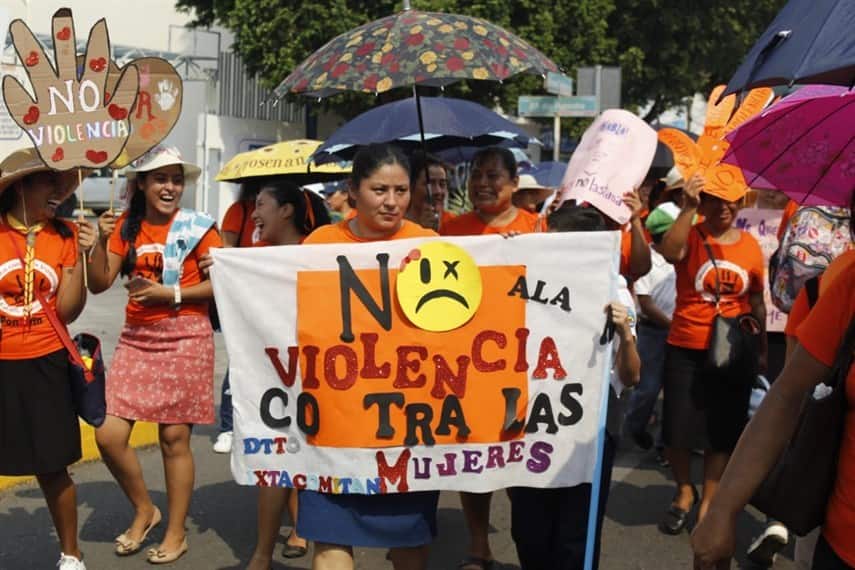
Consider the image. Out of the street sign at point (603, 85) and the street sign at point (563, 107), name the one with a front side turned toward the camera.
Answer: the street sign at point (563, 107)

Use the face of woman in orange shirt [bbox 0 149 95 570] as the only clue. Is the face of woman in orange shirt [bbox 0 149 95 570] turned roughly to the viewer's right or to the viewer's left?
to the viewer's right

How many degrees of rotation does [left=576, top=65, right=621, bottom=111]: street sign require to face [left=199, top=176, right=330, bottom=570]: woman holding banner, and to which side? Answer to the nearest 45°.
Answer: approximately 180°

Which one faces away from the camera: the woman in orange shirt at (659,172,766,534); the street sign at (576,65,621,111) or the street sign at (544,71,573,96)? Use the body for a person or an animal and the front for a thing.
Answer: the street sign at (576,65,621,111)

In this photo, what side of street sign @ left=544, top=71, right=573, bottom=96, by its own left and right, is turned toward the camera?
front

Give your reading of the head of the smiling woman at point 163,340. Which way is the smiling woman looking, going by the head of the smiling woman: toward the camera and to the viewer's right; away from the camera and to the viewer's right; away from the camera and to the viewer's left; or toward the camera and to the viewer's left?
toward the camera and to the viewer's right

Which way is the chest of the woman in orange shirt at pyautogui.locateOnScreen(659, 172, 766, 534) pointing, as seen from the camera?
toward the camera

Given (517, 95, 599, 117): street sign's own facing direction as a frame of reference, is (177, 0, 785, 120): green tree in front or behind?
behind

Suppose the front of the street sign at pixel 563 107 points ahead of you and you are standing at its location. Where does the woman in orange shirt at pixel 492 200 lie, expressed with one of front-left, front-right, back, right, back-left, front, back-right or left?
front

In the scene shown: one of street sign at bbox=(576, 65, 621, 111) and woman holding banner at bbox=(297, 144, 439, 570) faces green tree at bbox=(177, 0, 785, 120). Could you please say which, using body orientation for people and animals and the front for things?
the street sign

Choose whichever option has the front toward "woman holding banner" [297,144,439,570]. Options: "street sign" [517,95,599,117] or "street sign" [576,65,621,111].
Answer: "street sign" [517,95,599,117]

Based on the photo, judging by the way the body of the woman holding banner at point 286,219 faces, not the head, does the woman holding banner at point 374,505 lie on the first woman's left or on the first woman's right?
on the first woman's left

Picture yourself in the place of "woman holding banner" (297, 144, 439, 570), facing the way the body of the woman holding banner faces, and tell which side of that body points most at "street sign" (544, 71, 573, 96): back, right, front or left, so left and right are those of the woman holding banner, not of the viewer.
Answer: back

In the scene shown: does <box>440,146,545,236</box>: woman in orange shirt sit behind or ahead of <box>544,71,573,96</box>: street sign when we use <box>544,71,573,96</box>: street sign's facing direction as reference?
ahead

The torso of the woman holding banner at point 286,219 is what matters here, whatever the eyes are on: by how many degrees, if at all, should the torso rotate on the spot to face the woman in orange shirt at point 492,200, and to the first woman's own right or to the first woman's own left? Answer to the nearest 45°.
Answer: approximately 135° to the first woman's own left

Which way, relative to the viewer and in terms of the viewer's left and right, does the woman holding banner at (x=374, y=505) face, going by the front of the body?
facing the viewer
